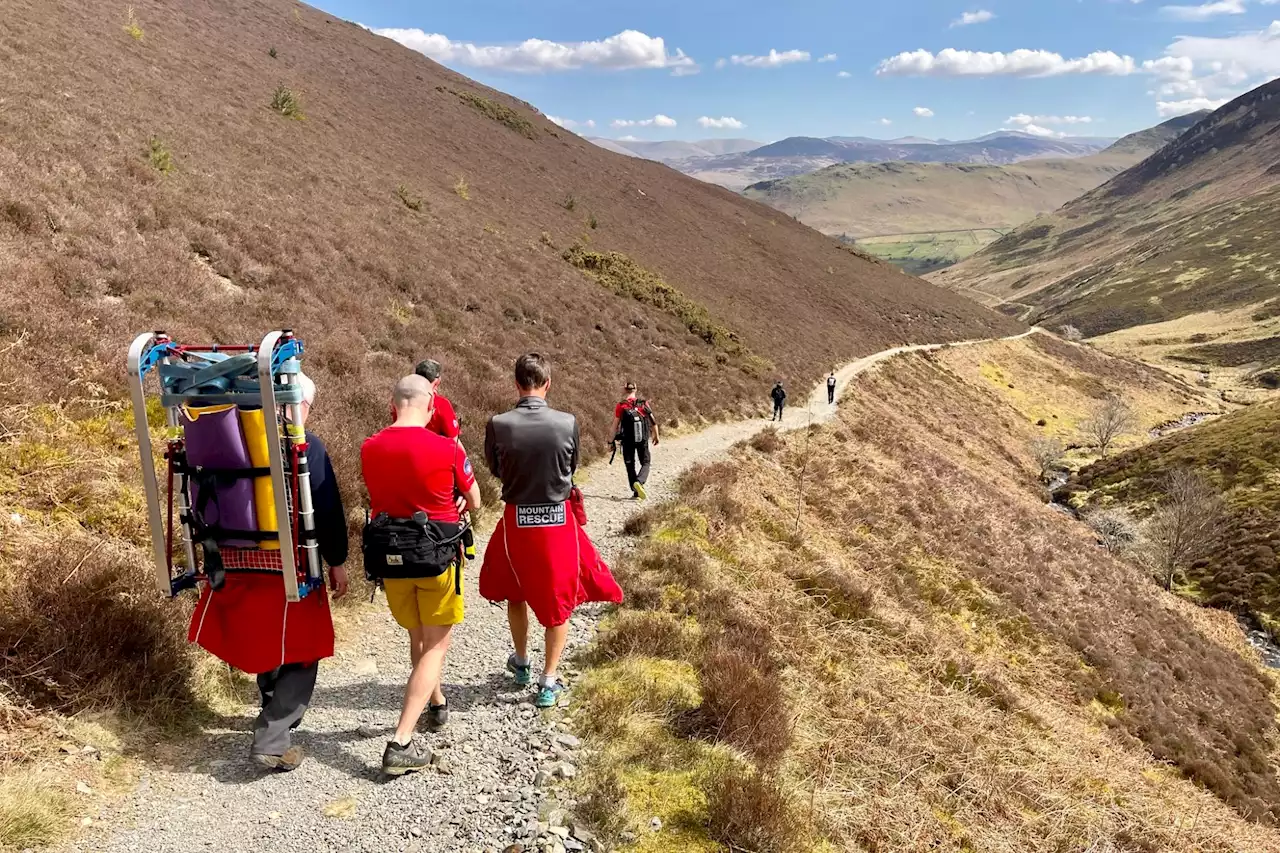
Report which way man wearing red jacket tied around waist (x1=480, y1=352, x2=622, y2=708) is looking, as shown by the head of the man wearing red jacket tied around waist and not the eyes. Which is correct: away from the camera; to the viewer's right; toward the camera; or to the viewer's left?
away from the camera

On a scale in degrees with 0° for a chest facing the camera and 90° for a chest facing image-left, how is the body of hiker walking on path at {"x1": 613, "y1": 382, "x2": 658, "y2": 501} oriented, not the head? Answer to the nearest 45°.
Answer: approximately 180°

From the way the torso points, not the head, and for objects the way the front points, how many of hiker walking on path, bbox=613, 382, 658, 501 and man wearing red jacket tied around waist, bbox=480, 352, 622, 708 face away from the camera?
2

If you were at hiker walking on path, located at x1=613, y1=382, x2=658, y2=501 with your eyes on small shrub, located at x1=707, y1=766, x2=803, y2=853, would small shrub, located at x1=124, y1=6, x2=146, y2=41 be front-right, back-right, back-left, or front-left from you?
back-right

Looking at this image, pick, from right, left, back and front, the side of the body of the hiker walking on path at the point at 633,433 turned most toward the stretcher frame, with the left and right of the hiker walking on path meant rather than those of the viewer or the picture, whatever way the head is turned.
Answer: back

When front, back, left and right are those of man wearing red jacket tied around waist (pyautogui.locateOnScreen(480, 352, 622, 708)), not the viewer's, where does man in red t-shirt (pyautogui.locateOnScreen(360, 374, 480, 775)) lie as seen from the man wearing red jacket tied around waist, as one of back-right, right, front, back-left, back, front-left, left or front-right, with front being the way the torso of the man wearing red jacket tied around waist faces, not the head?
back-left

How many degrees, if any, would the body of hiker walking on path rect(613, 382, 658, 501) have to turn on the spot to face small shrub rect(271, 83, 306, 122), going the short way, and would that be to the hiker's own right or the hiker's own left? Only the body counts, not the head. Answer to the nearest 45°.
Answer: approximately 45° to the hiker's own left

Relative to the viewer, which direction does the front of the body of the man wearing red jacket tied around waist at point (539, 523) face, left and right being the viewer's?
facing away from the viewer
